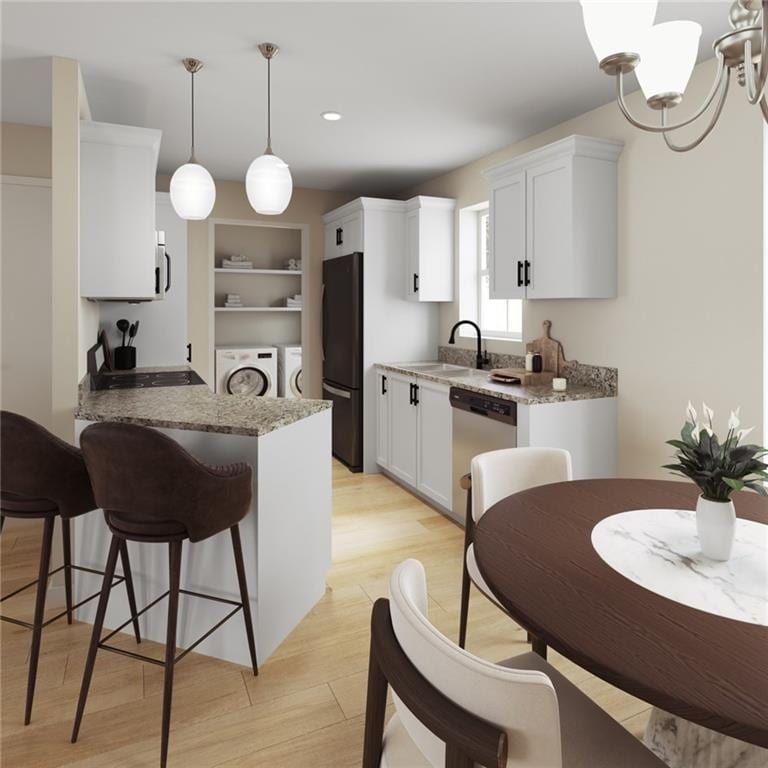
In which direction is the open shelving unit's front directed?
toward the camera

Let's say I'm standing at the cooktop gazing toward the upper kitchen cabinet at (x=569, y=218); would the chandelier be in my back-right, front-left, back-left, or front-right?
front-right

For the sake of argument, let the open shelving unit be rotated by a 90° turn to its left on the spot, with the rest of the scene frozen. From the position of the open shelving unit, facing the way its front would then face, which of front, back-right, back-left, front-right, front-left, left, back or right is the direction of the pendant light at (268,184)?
right

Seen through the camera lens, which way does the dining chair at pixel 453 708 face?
facing away from the viewer and to the right of the viewer

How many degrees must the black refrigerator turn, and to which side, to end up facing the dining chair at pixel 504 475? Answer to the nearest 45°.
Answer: approximately 45° to its left

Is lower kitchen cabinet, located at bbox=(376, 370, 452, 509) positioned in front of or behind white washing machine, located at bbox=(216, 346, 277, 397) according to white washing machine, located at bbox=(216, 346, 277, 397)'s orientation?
in front

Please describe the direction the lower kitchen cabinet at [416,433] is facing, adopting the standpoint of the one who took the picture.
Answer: facing the viewer and to the left of the viewer

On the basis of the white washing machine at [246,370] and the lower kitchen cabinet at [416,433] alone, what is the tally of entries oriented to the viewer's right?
0

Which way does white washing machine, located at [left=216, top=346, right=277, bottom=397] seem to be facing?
toward the camera
